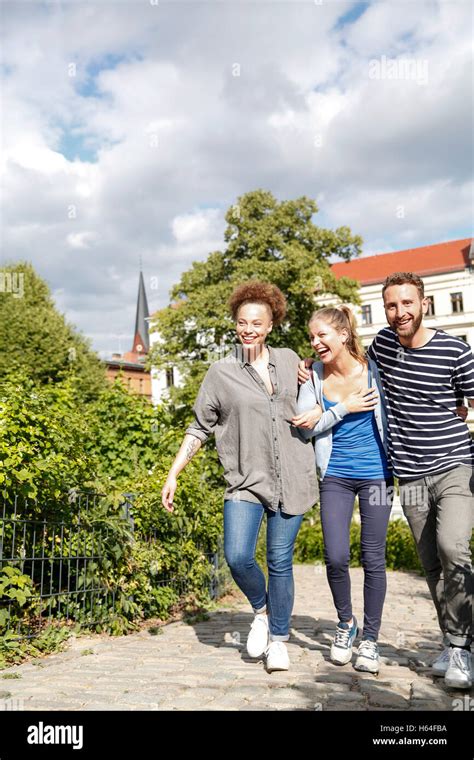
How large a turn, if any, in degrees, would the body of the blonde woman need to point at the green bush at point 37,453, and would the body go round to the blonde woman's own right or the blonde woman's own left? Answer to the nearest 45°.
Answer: approximately 90° to the blonde woman's own right

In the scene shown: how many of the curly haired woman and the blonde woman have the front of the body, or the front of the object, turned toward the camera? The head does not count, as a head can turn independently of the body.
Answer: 2

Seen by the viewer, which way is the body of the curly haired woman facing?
toward the camera

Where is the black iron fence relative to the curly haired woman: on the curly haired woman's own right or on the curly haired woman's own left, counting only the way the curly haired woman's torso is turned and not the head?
on the curly haired woman's own right

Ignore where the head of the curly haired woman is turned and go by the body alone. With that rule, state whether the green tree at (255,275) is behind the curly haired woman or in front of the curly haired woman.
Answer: behind

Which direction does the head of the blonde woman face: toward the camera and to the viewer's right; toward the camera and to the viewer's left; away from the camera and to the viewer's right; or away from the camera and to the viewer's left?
toward the camera and to the viewer's left

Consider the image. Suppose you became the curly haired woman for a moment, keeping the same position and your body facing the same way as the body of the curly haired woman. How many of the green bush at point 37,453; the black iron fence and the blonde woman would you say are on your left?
1

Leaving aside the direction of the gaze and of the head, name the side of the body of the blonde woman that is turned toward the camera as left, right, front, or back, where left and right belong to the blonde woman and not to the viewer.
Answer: front

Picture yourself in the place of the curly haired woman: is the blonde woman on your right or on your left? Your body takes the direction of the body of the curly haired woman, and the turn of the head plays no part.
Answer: on your left

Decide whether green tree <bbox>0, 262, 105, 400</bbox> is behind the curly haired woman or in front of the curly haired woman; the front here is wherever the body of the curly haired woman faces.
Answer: behind
